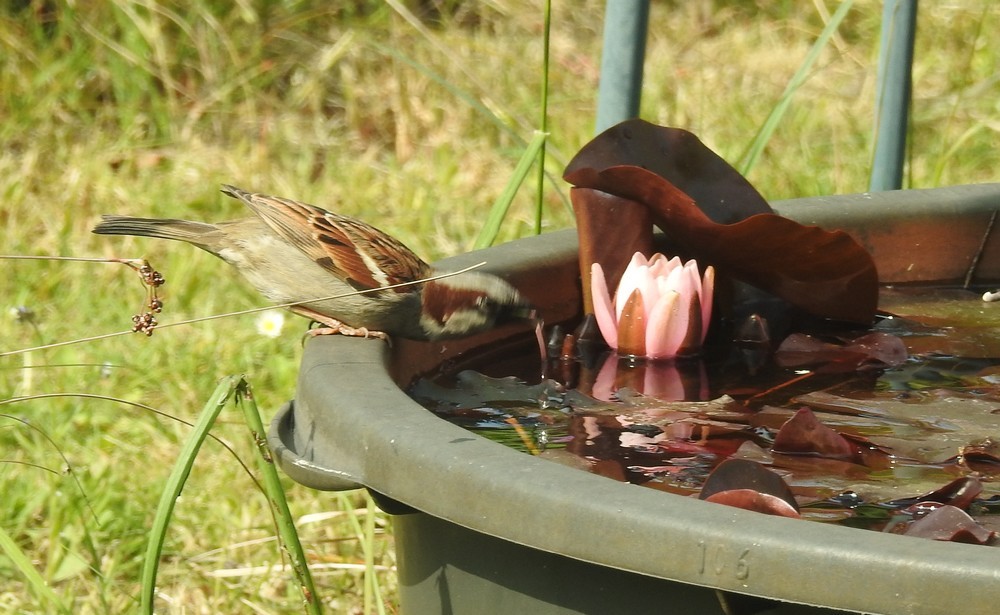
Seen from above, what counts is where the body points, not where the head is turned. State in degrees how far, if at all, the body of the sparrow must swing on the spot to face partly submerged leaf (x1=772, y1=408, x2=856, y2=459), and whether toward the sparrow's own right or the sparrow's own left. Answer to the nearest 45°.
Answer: approximately 45° to the sparrow's own right

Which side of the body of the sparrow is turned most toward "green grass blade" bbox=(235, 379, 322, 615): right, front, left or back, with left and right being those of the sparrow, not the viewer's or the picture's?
right

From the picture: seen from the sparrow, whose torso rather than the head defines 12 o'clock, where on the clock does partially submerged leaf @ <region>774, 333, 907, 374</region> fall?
The partially submerged leaf is roughly at 1 o'clock from the sparrow.

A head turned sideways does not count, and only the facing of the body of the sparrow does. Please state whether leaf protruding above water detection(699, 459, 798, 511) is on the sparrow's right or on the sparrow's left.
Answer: on the sparrow's right

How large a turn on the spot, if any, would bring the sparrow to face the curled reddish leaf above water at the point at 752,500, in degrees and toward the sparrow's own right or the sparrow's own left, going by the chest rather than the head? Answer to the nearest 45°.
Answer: approximately 90° to the sparrow's own right

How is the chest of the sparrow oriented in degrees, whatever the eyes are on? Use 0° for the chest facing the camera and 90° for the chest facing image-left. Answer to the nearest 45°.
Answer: approximately 270°

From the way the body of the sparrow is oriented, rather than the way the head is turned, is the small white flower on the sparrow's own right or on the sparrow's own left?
on the sparrow's own left

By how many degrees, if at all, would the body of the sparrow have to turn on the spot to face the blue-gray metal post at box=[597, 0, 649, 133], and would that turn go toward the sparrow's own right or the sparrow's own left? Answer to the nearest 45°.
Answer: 0° — it already faces it

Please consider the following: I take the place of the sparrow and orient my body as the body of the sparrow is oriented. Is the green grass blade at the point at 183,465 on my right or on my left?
on my right

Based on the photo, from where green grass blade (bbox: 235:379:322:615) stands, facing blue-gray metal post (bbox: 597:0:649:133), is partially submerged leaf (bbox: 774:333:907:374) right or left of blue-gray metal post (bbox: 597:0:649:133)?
right
